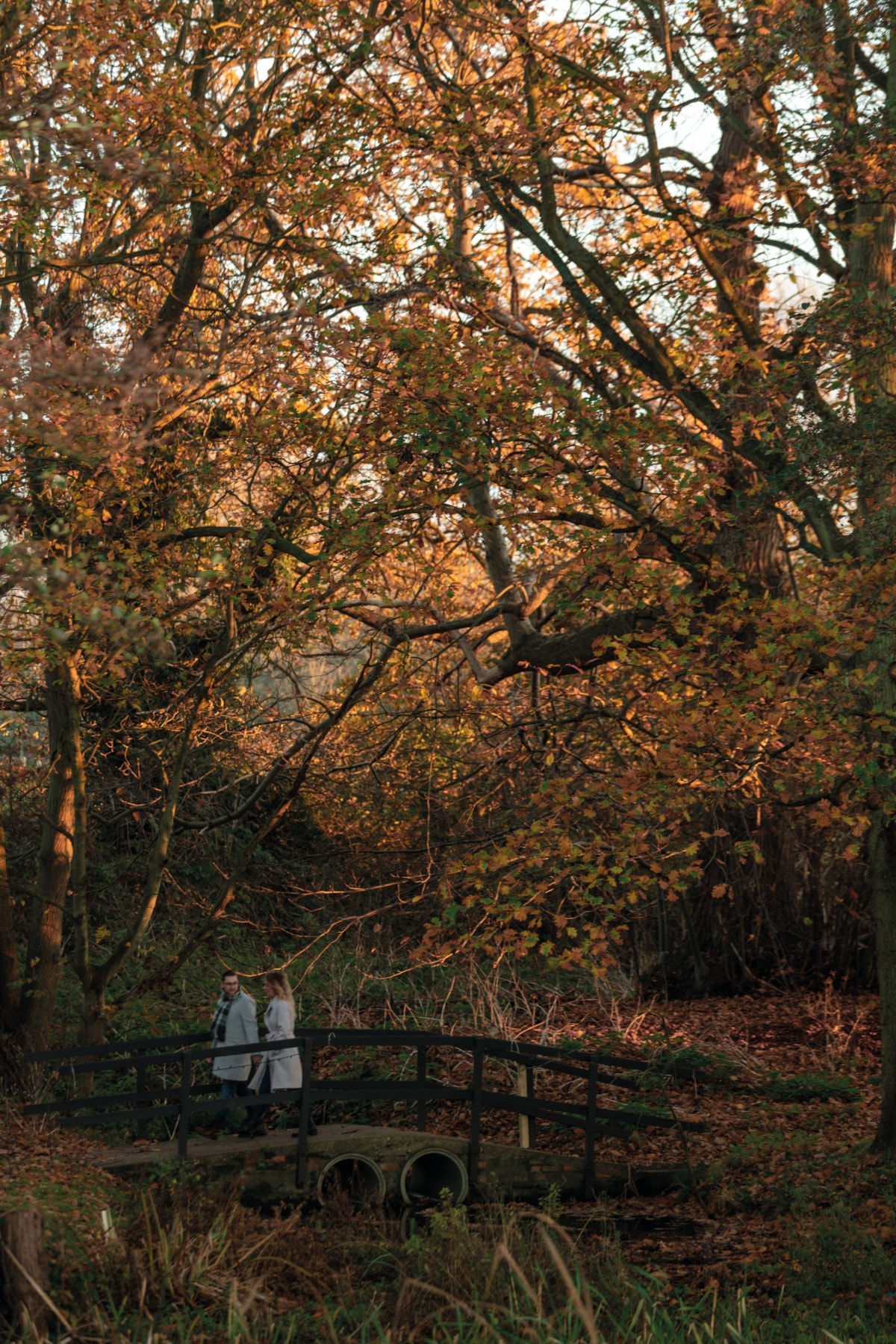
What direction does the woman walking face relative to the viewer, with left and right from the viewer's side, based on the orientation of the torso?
facing to the left of the viewer

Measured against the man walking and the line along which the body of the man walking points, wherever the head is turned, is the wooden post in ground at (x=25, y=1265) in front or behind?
in front

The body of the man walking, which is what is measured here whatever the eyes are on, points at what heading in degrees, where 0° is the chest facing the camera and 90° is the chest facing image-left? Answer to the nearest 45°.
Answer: approximately 45°

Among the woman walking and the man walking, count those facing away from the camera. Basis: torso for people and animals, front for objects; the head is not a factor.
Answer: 0

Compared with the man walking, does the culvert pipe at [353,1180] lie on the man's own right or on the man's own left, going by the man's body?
on the man's own left

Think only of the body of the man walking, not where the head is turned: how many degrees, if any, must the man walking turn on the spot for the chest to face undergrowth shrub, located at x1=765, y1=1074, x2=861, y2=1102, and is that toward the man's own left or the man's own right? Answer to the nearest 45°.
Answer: approximately 135° to the man's own left

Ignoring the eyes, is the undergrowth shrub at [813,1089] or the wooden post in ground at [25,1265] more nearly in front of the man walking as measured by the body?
the wooden post in ground
